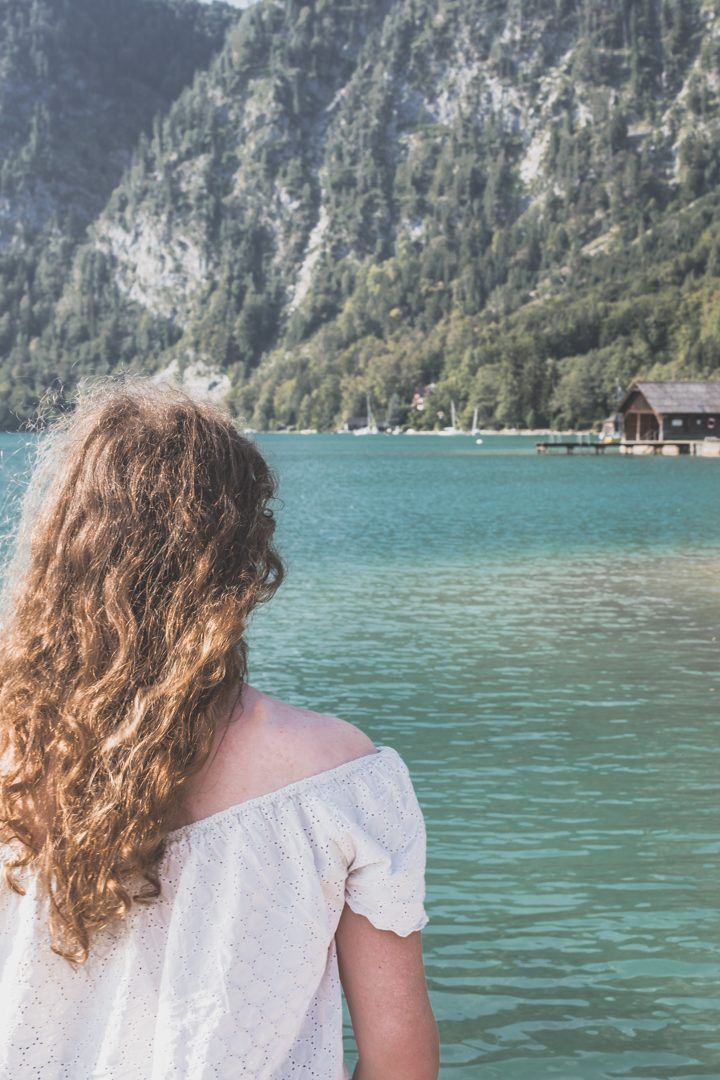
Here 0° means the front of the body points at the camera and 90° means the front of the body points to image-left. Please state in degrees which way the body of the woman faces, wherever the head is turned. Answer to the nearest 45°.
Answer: approximately 180°
